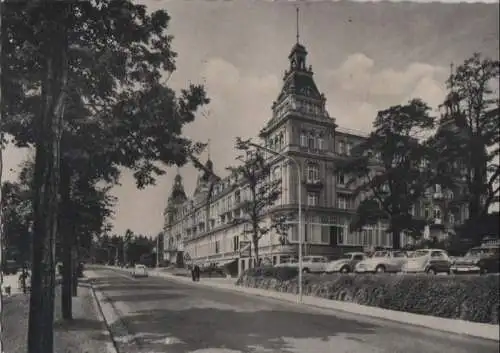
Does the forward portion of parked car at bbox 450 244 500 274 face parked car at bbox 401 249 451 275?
no

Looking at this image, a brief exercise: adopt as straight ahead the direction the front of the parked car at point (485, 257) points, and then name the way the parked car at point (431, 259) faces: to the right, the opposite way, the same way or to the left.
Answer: the same way

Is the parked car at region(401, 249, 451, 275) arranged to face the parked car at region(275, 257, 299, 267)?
no

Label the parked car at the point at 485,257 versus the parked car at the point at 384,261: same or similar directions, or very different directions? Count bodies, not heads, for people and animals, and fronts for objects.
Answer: same or similar directions

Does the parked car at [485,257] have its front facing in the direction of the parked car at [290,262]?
no
